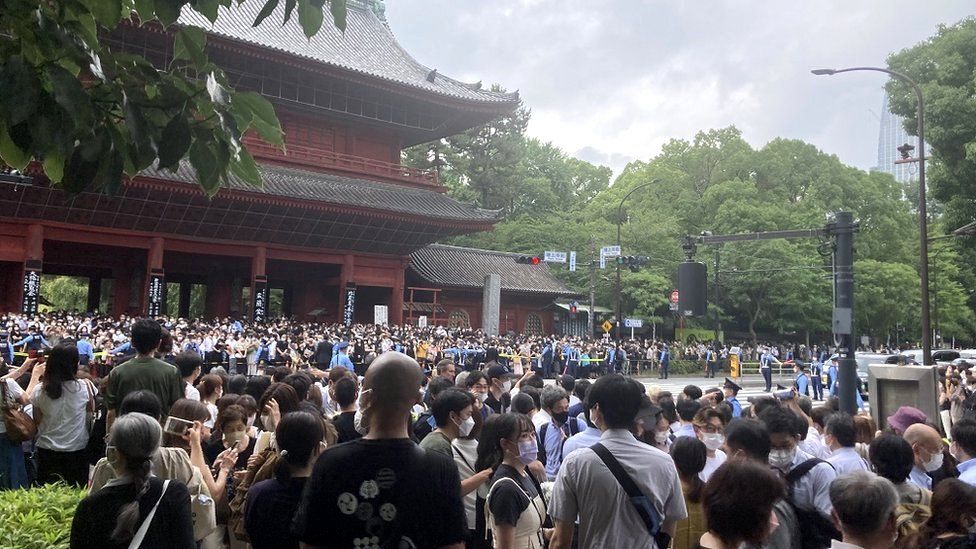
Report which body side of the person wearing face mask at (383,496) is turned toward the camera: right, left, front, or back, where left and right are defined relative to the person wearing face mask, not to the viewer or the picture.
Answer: back

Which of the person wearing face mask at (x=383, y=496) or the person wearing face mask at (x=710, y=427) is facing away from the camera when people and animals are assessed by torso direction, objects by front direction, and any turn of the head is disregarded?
the person wearing face mask at (x=383, y=496)

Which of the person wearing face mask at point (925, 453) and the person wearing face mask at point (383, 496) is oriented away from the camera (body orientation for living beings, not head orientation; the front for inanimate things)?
the person wearing face mask at point (383, 496)

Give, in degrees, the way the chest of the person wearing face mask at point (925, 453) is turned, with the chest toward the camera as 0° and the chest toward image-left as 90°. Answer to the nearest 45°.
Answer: approximately 315°

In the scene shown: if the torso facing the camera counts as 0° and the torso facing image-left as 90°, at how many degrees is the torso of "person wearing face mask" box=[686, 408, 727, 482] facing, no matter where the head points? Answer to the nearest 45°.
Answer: approximately 315°

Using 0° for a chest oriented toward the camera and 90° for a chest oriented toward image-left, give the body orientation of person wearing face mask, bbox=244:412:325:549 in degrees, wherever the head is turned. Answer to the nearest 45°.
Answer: approximately 225°
